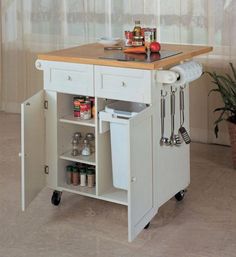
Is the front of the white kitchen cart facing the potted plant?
no

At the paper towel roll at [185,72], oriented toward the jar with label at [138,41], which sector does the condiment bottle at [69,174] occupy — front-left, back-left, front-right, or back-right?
front-left

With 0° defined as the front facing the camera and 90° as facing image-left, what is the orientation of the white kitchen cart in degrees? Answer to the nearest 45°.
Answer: approximately 45°

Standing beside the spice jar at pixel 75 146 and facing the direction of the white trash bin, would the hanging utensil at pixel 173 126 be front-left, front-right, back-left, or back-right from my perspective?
front-left
